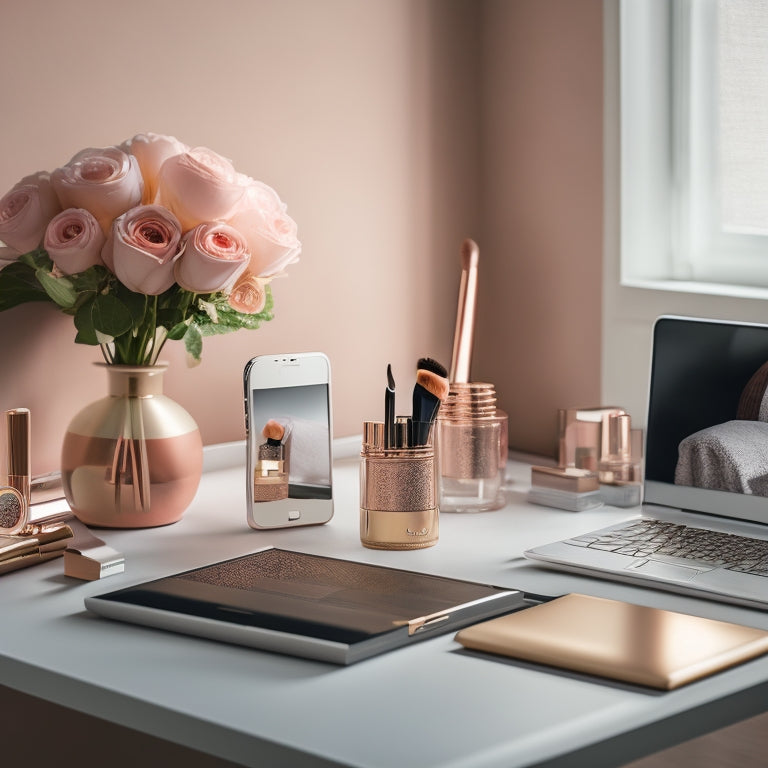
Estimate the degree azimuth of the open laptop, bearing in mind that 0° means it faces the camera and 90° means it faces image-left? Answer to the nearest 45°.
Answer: approximately 45°

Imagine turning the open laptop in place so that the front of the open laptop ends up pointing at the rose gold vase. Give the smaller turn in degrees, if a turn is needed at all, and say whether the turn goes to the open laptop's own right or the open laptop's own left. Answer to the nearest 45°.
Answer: approximately 45° to the open laptop's own right

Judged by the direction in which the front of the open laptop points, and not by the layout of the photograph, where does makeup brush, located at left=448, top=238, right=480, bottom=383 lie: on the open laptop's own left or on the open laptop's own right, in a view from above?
on the open laptop's own right

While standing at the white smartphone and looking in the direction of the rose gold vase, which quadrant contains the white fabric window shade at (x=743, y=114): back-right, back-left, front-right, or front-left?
back-right

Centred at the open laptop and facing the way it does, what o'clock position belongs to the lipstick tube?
The lipstick tube is roughly at 1 o'clock from the open laptop.
